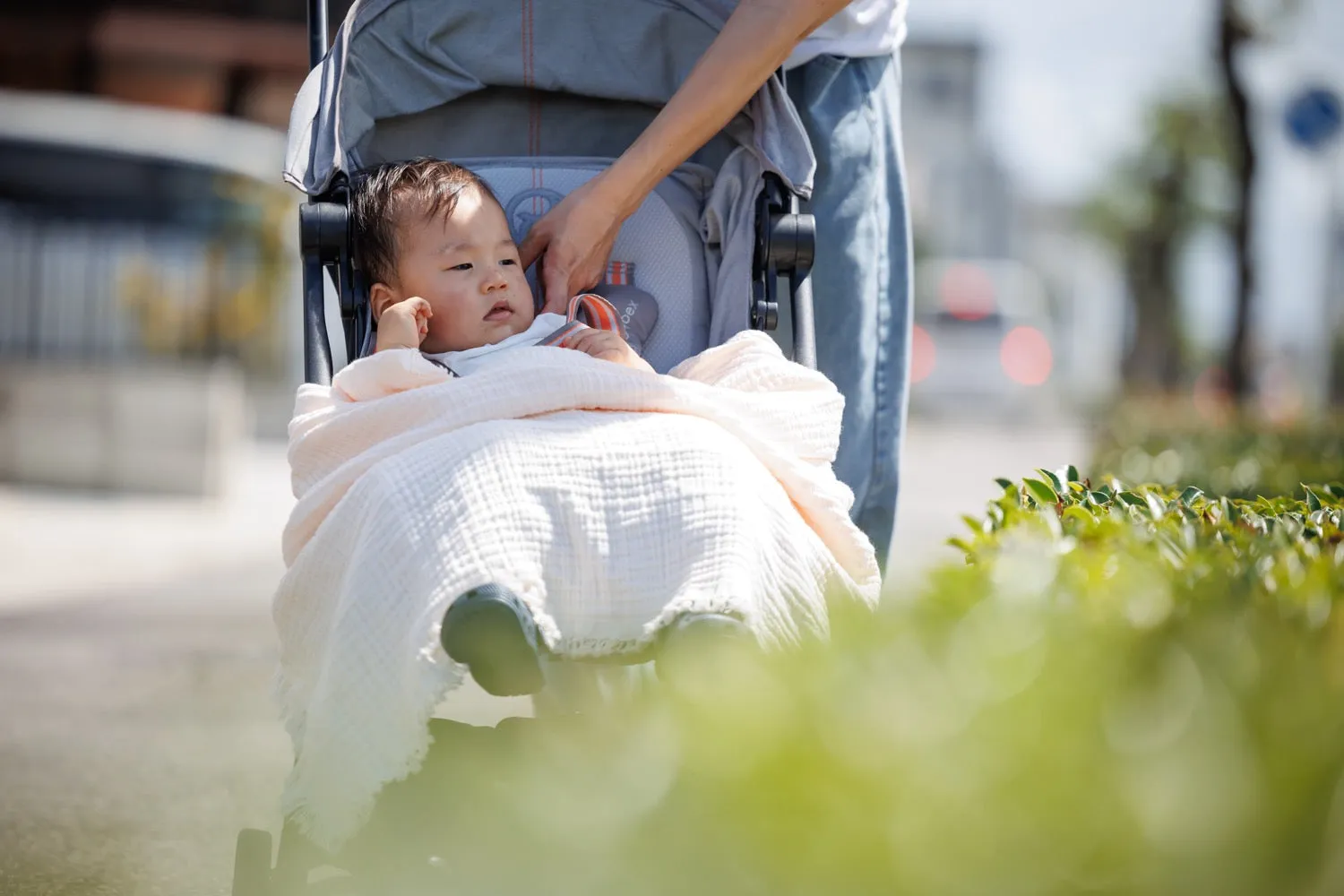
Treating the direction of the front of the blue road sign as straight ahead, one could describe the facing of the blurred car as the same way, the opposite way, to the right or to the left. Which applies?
the opposite way

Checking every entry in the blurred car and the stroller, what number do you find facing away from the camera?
1

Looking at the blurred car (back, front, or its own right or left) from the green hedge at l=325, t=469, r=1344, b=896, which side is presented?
back

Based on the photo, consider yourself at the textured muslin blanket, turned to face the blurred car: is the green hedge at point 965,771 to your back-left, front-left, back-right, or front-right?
back-right

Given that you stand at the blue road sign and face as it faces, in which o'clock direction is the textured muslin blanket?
The textured muslin blanket is roughly at 12 o'clock from the blue road sign.

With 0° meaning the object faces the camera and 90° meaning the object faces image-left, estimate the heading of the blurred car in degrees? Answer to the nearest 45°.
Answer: approximately 180°

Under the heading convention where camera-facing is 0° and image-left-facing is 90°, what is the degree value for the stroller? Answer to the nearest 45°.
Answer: approximately 0°
